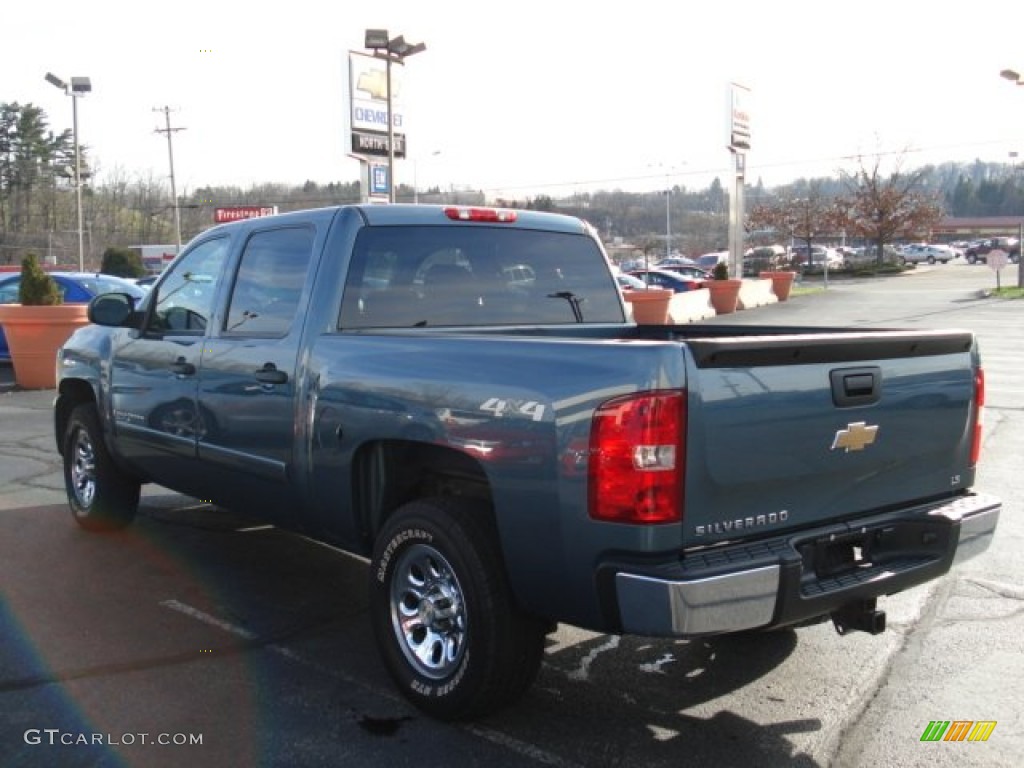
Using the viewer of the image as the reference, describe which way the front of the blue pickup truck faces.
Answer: facing away from the viewer and to the left of the viewer

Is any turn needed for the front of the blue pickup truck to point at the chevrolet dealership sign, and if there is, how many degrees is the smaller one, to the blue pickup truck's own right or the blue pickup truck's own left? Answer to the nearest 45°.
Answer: approximately 45° to the blue pickup truck's own right

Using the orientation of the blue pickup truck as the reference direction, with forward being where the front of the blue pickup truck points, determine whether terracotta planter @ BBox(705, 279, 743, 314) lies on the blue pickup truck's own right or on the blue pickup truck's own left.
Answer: on the blue pickup truck's own right

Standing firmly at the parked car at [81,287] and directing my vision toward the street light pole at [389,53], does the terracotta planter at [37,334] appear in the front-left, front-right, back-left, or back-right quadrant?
back-right

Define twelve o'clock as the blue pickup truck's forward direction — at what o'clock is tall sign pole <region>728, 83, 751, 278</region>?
The tall sign pole is roughly at 2 o'clock from the blue pickup truck.
